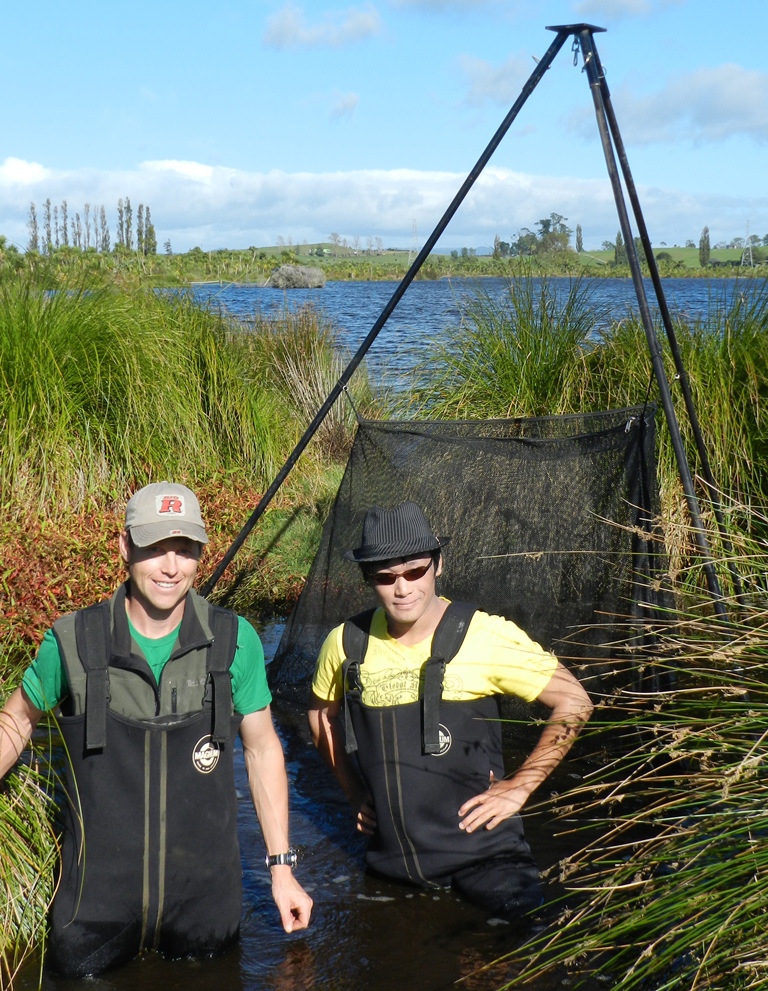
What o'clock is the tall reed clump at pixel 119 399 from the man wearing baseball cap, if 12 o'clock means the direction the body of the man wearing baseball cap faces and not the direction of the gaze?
The tall reed clump is roughly at 6 o'clock from the man wearing baseball cap.

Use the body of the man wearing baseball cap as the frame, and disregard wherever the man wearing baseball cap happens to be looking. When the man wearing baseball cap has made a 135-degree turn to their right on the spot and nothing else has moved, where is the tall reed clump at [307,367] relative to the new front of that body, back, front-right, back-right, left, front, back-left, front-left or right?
front-right

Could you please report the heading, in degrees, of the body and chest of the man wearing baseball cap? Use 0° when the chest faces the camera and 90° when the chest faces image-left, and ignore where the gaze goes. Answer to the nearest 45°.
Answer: approximately 0°

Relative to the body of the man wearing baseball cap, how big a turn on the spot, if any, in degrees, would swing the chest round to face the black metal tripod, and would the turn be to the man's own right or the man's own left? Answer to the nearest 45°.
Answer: approximately 135° to the man's own left

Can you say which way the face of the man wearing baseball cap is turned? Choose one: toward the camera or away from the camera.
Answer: toward the camera

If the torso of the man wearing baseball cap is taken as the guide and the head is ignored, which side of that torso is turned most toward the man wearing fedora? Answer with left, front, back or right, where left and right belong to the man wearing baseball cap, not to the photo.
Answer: left

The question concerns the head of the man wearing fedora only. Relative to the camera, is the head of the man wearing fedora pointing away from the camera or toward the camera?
toward the camera

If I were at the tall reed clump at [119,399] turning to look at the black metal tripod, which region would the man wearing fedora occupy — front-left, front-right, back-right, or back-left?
front-right

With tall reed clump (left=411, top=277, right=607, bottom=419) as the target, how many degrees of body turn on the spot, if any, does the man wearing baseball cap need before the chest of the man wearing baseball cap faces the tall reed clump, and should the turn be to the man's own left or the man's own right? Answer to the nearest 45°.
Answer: approximately 135° to the man's own left
